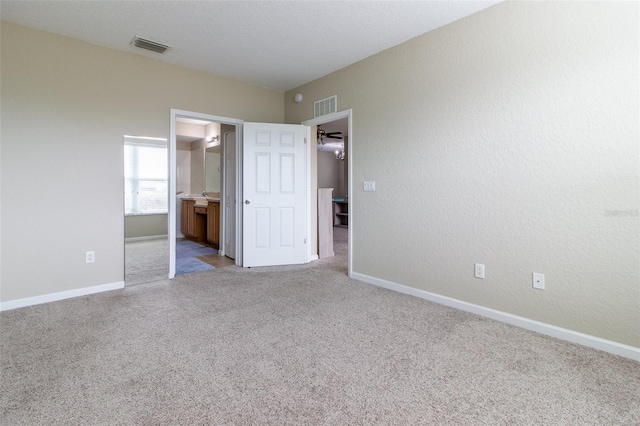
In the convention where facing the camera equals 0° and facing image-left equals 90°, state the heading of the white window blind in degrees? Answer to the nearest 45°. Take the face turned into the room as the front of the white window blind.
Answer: approximately 0°
